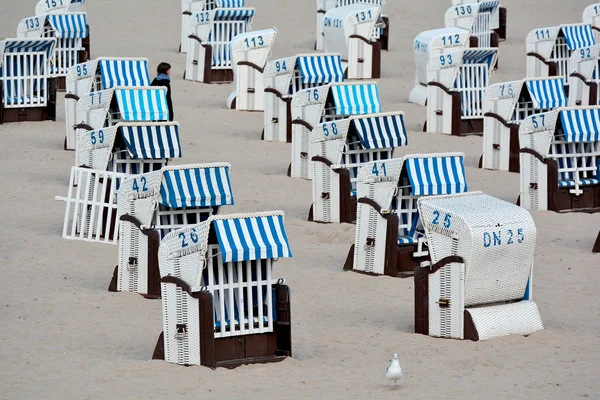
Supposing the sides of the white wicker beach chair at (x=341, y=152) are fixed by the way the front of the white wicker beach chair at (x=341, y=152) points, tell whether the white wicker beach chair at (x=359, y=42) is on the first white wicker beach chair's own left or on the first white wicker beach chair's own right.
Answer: on the first white wicker beach chair's own left

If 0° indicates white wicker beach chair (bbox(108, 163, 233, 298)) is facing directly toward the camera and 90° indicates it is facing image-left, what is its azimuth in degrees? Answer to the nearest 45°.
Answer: approximately 315°

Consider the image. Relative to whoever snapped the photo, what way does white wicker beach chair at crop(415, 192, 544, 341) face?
facing away from the viewer and to the left of the viewer

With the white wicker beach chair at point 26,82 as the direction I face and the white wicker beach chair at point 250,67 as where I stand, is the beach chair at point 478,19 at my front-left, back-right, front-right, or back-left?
back-right

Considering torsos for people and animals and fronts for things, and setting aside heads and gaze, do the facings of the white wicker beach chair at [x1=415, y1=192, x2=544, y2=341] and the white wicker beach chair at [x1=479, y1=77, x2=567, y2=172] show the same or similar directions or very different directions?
very different directions

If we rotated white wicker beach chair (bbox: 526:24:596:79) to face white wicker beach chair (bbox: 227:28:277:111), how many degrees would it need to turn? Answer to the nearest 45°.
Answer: approximately 90° to its right

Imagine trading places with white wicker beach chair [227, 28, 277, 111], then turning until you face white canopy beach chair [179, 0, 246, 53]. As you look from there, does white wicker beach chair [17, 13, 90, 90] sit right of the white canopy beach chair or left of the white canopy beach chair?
left

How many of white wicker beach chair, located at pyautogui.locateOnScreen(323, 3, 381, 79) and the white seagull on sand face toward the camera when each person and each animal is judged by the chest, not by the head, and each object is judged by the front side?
1
